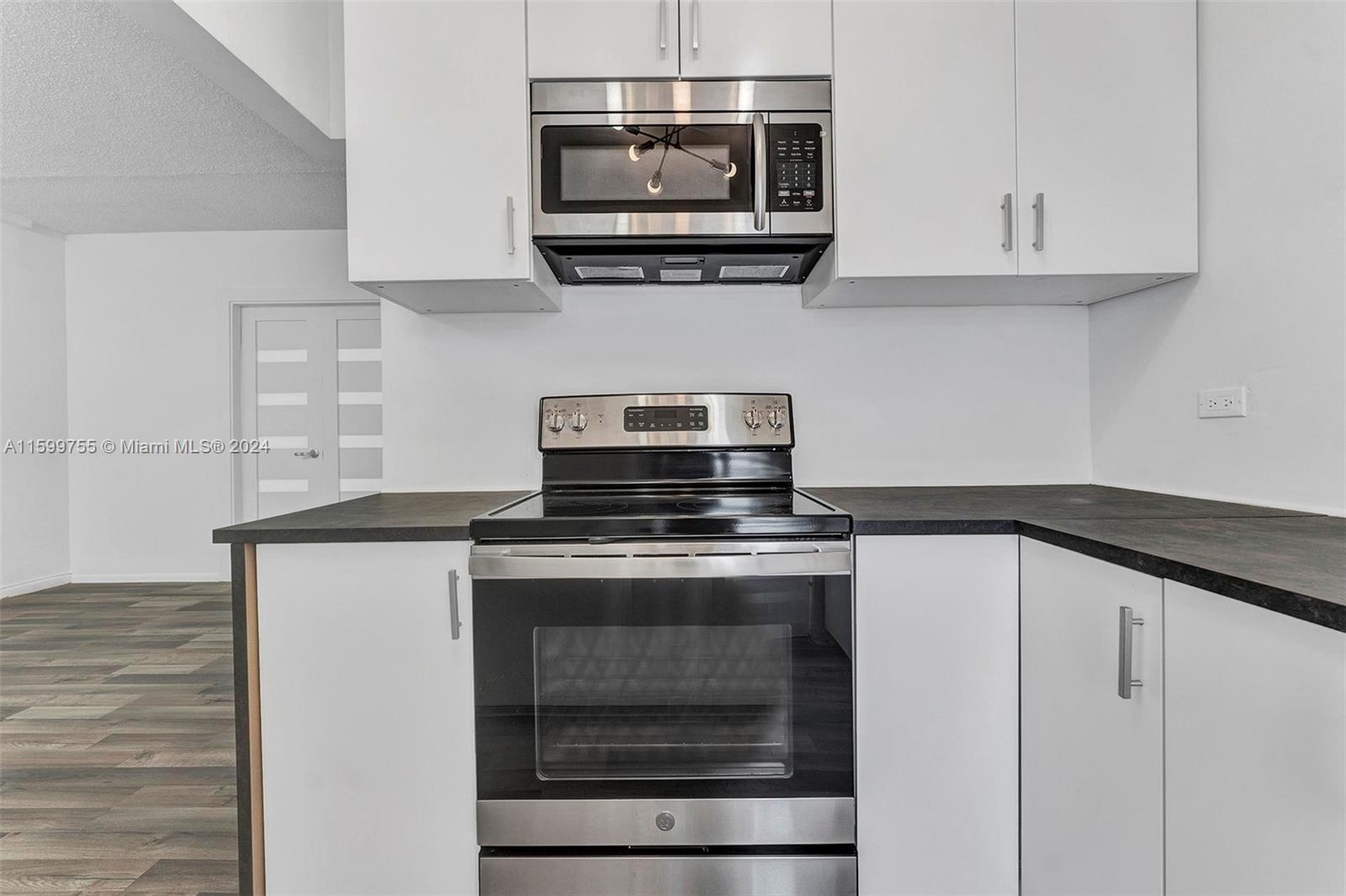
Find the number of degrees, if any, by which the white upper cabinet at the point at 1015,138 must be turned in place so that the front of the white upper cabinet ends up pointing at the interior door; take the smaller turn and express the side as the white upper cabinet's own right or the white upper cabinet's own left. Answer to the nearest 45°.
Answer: approximately 135° to the white upper cabinet's own right

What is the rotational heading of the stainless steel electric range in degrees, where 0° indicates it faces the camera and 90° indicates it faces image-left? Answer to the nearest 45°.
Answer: approximately 0°

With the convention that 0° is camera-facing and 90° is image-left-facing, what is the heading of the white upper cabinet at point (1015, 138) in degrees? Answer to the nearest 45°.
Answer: approximately 0°

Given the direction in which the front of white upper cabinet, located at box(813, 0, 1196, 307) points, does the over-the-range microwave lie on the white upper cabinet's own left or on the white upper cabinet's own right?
on the white upper cabinet's own right

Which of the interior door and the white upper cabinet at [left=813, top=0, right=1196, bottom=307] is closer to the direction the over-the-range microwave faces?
the white upper cabinet

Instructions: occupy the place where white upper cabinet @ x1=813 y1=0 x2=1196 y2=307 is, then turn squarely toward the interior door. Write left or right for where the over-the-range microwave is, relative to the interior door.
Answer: left

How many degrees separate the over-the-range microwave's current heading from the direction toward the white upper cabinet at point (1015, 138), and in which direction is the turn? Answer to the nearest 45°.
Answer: approximately 90° to its left
